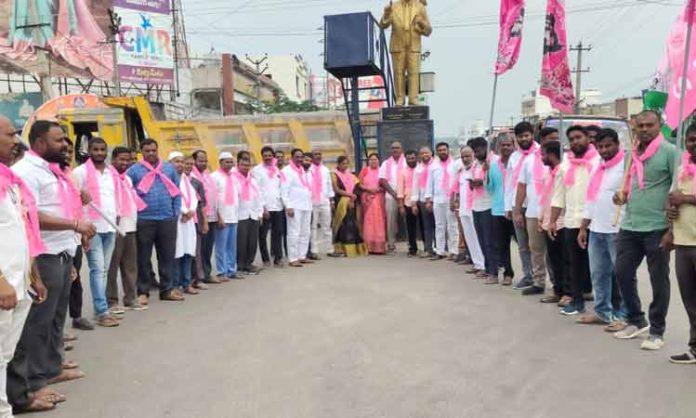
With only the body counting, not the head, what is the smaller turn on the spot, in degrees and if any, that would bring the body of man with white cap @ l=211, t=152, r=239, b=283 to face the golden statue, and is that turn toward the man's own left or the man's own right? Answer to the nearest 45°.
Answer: approximately 90° to the man's own left

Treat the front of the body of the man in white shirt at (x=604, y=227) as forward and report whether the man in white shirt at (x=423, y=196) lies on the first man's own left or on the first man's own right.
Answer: on the first man's own right

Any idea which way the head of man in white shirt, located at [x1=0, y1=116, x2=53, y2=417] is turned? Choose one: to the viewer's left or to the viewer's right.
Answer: to the viewer's right

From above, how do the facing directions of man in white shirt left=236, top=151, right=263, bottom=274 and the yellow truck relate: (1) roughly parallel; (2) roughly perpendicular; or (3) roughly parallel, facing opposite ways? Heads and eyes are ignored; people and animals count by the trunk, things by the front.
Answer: roughly perpendicular

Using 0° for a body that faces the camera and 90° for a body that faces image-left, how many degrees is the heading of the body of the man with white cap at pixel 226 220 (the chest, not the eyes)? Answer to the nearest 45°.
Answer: approximately 315°

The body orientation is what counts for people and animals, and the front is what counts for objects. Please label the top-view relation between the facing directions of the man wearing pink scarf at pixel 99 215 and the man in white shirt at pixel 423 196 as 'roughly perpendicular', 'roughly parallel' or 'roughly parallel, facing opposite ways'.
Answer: roughly perpendicular

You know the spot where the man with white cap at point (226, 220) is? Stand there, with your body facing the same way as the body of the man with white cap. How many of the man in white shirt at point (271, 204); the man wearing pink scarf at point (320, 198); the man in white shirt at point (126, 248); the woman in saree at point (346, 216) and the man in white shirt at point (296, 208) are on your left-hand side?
4

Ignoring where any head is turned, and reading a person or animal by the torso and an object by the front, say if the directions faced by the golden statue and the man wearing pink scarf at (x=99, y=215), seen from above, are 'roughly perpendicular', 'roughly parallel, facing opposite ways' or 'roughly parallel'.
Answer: roughly perpendicular

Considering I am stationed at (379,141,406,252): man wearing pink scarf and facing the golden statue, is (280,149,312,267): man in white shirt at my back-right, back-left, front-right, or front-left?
back-left

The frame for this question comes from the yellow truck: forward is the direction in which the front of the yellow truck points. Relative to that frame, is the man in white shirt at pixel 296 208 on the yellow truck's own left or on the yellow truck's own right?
on the yellow truck's own left
